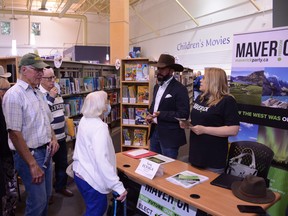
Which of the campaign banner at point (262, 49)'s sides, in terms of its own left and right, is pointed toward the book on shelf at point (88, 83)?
right

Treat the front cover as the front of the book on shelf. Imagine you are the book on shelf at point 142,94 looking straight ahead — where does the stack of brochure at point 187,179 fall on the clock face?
The stack of brochure is roughly at 12 o'clock from the book on shelf.

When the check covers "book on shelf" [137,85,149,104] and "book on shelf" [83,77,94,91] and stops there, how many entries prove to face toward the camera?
2

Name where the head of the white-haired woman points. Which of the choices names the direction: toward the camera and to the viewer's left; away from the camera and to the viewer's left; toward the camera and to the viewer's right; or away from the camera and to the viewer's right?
away from the camera and to the viewer's right

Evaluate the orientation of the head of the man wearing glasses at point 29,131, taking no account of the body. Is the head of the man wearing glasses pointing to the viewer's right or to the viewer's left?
to the viewer's right

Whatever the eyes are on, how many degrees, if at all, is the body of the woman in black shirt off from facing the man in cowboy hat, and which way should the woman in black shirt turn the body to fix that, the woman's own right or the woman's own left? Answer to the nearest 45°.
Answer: approximately 90° to the woman's own right

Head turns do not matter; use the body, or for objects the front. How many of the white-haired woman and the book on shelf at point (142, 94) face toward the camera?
1

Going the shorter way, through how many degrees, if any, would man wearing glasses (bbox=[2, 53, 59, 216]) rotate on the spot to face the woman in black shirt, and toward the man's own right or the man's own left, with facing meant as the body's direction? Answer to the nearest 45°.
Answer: approximately 45° to the man's own left

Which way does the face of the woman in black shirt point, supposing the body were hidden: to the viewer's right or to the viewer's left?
to the viewer's left

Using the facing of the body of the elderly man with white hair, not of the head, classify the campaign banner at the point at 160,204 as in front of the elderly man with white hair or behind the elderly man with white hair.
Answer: in front

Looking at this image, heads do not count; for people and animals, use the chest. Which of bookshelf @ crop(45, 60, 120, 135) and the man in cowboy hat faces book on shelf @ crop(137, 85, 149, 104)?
the bookshelf

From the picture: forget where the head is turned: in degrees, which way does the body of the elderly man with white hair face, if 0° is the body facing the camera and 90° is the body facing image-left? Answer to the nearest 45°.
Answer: approximately 315°
